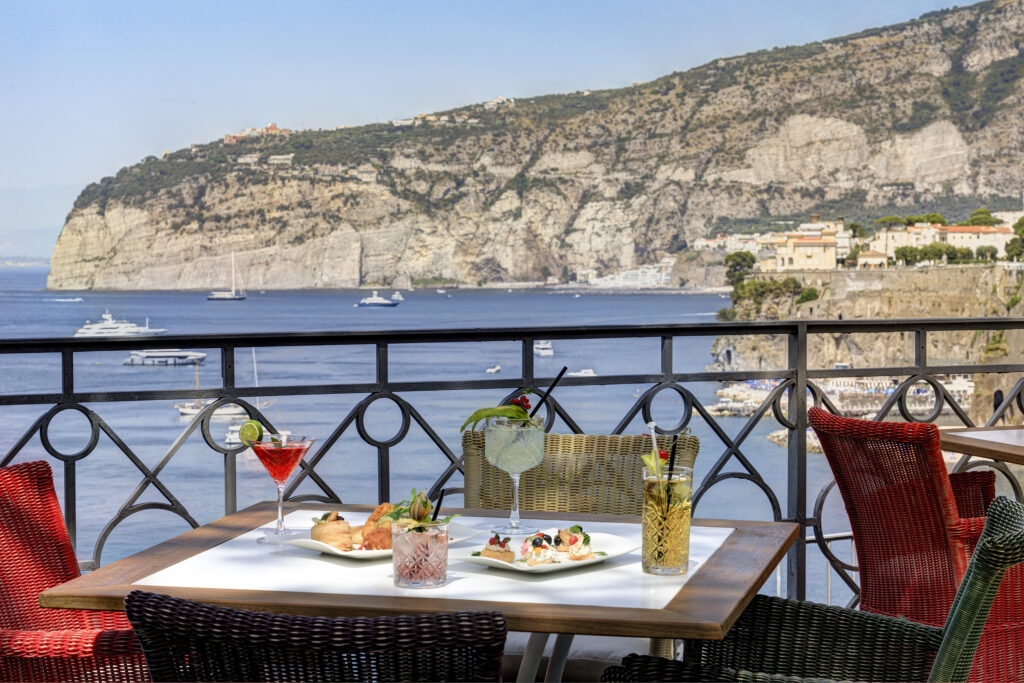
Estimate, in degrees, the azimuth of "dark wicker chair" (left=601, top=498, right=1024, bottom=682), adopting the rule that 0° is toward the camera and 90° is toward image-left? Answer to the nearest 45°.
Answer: approximately 90°

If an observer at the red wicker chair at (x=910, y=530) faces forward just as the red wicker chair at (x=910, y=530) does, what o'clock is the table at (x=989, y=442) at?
The table is roughly at 11 o'clock from the red wicker chair.

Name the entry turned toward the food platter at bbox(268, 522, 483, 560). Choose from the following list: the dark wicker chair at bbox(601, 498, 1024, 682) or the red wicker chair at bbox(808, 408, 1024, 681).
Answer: the dark wicker chair

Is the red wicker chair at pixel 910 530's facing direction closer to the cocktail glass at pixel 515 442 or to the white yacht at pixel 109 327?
the white yacht

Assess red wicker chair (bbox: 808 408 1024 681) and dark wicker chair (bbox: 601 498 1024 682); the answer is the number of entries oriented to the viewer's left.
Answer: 1

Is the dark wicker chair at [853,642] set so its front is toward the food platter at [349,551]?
yes

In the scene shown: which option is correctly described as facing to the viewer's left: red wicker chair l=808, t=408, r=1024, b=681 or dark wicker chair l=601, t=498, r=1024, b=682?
the dark wicker chair

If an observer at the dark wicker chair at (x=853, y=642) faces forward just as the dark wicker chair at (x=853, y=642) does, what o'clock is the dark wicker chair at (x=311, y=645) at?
the dark wicker chair at (x=311, y=645) is roughly at 10 o'clock from the dark wicker chair at (x=853, y=642).

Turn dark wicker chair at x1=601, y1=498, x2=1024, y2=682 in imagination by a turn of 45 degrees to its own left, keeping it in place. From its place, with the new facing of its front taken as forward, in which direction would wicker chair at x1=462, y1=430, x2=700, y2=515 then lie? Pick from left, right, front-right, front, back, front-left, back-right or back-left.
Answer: right

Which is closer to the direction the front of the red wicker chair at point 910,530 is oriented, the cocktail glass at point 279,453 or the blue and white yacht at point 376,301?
the blue and white yacht

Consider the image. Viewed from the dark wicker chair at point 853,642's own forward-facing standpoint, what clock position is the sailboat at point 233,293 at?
The sailboat is roughly at 2 o'clock from the dark wicker chair.

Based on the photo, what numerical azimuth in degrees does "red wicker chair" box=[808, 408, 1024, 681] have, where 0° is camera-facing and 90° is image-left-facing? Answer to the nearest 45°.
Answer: approximately 225°

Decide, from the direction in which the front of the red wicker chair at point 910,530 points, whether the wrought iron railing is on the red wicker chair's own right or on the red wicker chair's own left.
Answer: on the red wicker chair's own left
